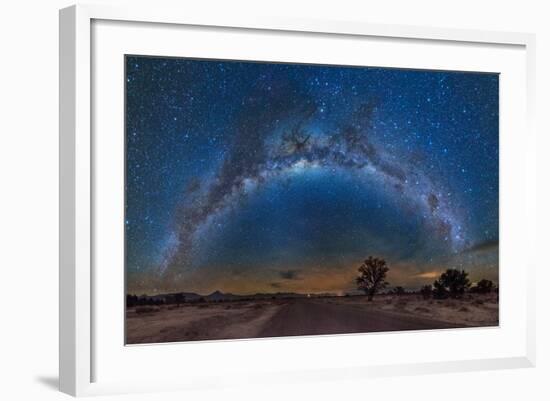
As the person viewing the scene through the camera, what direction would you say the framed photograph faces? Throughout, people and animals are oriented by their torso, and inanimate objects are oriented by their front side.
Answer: facing the viewer and to the right of the viewer
